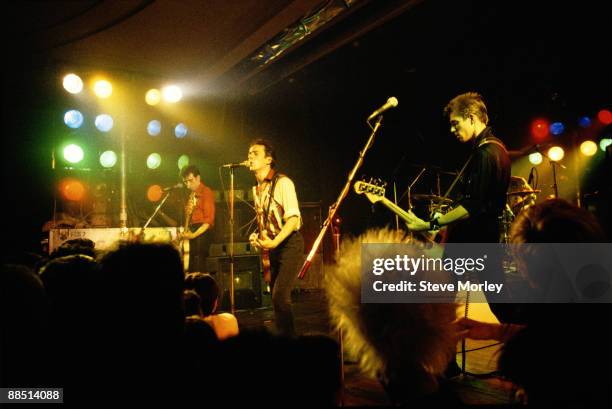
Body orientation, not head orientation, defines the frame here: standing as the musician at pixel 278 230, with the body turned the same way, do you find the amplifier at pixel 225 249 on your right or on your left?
on your right

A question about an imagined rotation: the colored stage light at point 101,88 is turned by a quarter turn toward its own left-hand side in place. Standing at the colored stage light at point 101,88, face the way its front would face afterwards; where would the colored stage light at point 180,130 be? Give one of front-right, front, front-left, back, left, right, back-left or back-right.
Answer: front-left

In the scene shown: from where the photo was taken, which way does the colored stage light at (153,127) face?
toward the camera

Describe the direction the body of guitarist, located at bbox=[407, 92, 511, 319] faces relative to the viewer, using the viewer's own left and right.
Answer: facing to the left of the viewer

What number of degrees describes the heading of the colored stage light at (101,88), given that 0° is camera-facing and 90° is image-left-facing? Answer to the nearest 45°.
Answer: approximately 0°

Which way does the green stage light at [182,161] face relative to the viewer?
toward the camera

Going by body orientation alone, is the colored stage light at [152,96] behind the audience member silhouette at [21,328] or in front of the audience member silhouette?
in front

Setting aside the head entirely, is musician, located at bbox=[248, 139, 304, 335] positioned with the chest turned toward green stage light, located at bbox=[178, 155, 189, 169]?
no

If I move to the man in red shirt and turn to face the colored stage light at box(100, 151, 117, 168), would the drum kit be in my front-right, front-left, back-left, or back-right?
back-right

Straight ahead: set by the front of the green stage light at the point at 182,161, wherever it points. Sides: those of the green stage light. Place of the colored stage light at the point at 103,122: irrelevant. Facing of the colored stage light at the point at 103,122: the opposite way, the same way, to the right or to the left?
the same way

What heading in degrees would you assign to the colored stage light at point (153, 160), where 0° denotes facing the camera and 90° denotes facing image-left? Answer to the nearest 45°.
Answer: approximately 0°

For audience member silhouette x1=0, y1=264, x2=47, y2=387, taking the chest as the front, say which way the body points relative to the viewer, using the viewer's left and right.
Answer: facing away from the viewer

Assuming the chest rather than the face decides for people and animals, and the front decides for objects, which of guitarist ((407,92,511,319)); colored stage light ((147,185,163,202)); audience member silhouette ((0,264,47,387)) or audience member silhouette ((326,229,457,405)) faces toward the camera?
the colored stage light

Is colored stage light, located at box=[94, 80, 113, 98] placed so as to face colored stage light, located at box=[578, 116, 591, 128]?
no

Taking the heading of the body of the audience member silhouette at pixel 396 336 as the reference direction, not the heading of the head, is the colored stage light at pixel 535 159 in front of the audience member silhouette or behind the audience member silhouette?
in front

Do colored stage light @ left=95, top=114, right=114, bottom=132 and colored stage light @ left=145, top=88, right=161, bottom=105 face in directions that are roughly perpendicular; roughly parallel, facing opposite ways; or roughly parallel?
roughly parallel

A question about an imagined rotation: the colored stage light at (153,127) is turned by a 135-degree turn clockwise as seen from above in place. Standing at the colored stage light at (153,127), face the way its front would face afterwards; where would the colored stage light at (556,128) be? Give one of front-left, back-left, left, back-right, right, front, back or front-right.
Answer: back-right
